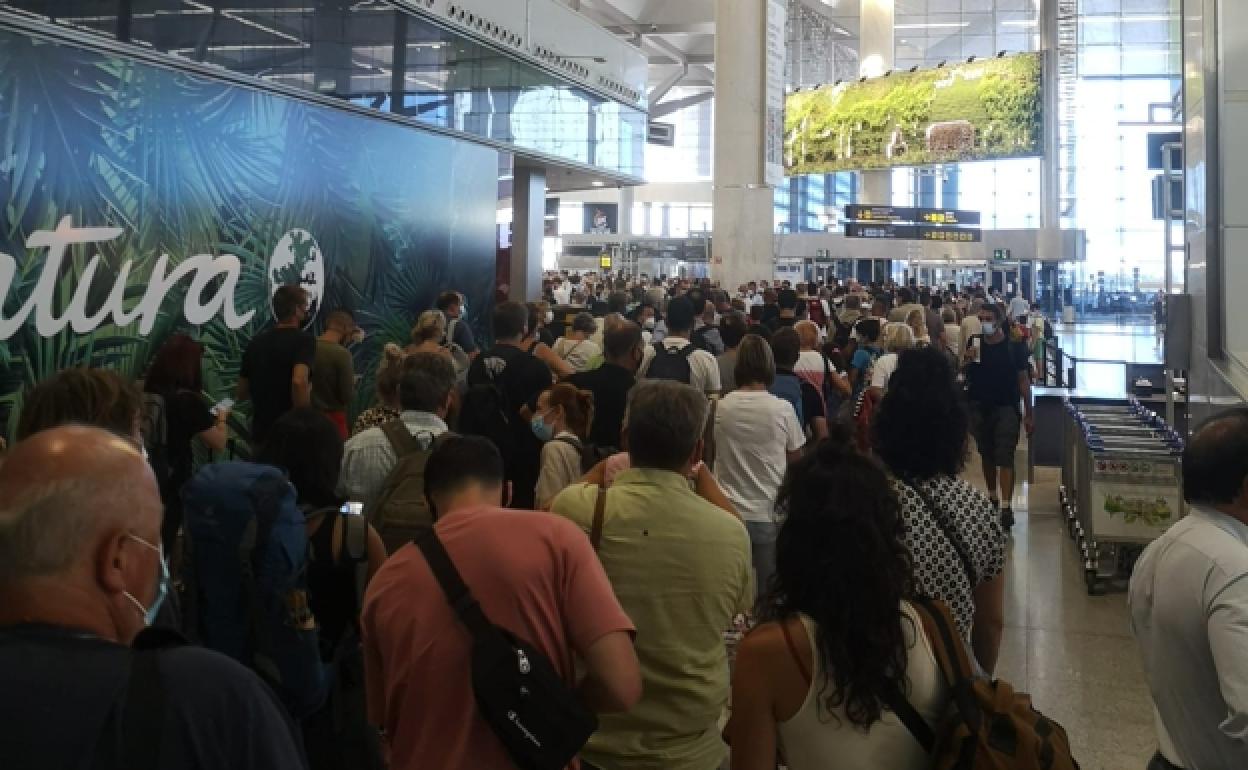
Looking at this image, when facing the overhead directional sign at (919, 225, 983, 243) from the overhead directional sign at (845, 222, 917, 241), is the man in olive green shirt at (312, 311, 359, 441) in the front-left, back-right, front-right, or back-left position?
back-right

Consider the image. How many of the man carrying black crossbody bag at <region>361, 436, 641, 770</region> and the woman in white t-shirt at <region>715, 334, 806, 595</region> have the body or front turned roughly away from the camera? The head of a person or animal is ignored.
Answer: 2

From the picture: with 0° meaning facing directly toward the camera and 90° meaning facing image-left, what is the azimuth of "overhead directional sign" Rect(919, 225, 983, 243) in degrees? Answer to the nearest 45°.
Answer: approximately 0°

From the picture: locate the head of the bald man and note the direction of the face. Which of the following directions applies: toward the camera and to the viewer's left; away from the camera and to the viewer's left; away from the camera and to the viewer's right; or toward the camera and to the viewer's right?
away from the camera and to the viewer's right

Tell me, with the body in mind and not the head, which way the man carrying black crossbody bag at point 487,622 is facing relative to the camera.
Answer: away from the camera

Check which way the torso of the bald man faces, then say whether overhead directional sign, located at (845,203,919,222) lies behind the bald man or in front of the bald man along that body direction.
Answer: in front

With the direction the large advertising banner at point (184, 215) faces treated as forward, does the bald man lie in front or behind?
in front

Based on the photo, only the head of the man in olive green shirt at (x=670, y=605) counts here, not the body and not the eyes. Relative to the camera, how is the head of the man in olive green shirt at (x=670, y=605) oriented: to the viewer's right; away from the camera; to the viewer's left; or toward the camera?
away from the camera

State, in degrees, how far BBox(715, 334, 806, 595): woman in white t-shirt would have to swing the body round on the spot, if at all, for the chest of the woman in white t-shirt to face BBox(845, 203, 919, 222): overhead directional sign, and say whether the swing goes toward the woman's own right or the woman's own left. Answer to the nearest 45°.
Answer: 0° — they already face it
